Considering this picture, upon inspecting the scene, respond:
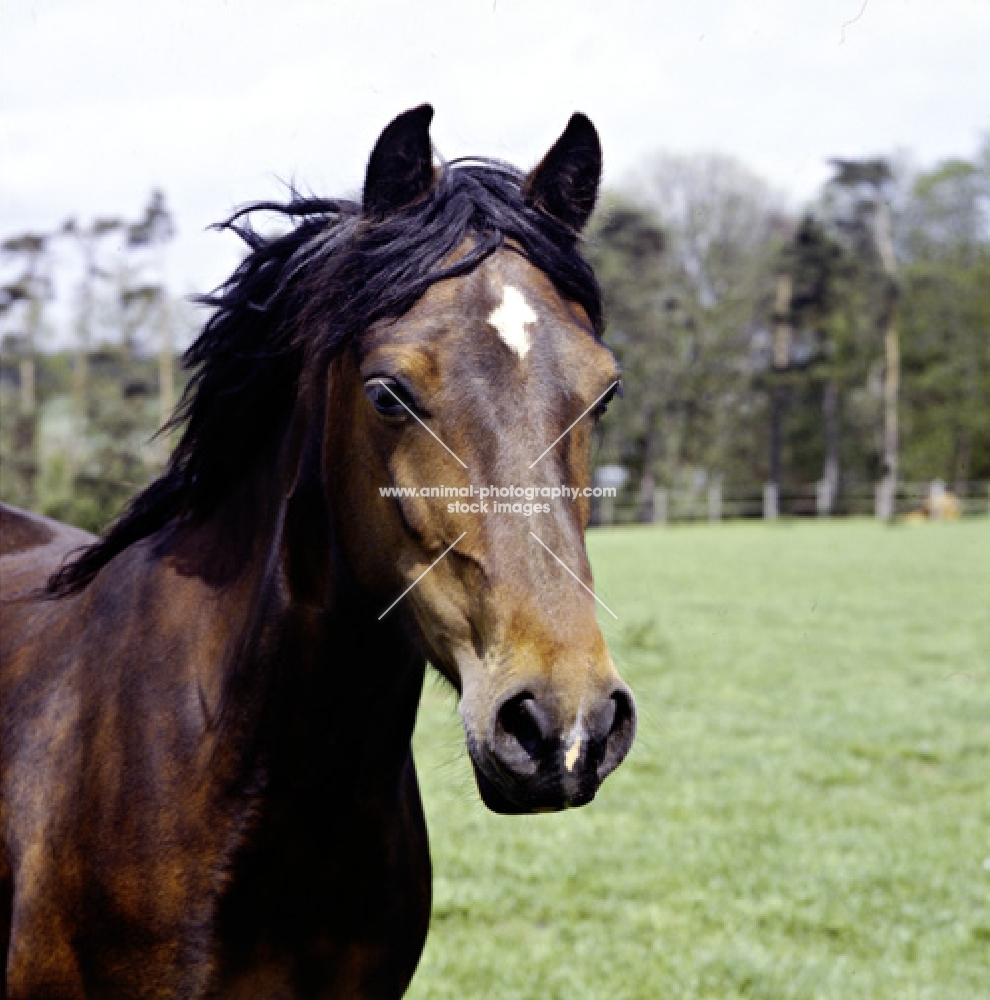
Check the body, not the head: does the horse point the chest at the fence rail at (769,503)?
no
